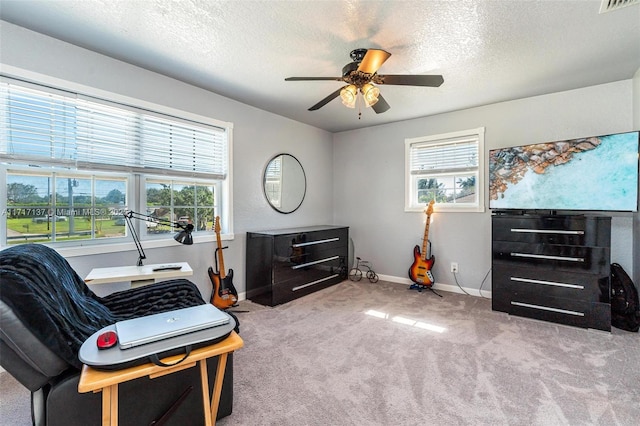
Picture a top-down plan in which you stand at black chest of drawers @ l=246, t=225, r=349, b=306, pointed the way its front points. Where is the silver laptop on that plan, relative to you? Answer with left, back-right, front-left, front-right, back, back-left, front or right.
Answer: front-right

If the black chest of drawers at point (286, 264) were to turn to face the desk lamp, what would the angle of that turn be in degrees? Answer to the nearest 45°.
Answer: approximately 90° to its right

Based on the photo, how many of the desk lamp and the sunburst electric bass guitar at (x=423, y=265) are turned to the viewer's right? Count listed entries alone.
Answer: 1

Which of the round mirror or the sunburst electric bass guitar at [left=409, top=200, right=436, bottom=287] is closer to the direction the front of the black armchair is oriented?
the sunburst electric bass guitar

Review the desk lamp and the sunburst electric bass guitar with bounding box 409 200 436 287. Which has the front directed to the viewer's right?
the desk lamp

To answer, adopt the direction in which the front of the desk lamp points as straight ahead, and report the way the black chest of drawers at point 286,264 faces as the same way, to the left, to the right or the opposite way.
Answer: to the right

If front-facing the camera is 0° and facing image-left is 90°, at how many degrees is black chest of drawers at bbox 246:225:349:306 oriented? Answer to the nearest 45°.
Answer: approximately 315°

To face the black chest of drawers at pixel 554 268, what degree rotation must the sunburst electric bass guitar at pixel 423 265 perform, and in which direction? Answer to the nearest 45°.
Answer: approximately 45° to its left

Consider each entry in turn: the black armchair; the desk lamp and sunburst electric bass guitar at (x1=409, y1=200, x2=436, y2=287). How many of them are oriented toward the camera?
1

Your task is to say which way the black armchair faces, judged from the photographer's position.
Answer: facing to the right of the viewer

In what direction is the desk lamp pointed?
to the viewer's right

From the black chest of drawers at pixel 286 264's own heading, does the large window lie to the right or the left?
on its right

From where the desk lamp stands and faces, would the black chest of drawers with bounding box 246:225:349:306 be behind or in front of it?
in front

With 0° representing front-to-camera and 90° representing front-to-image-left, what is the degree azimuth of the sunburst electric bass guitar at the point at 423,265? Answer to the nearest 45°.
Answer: approximately 0°
